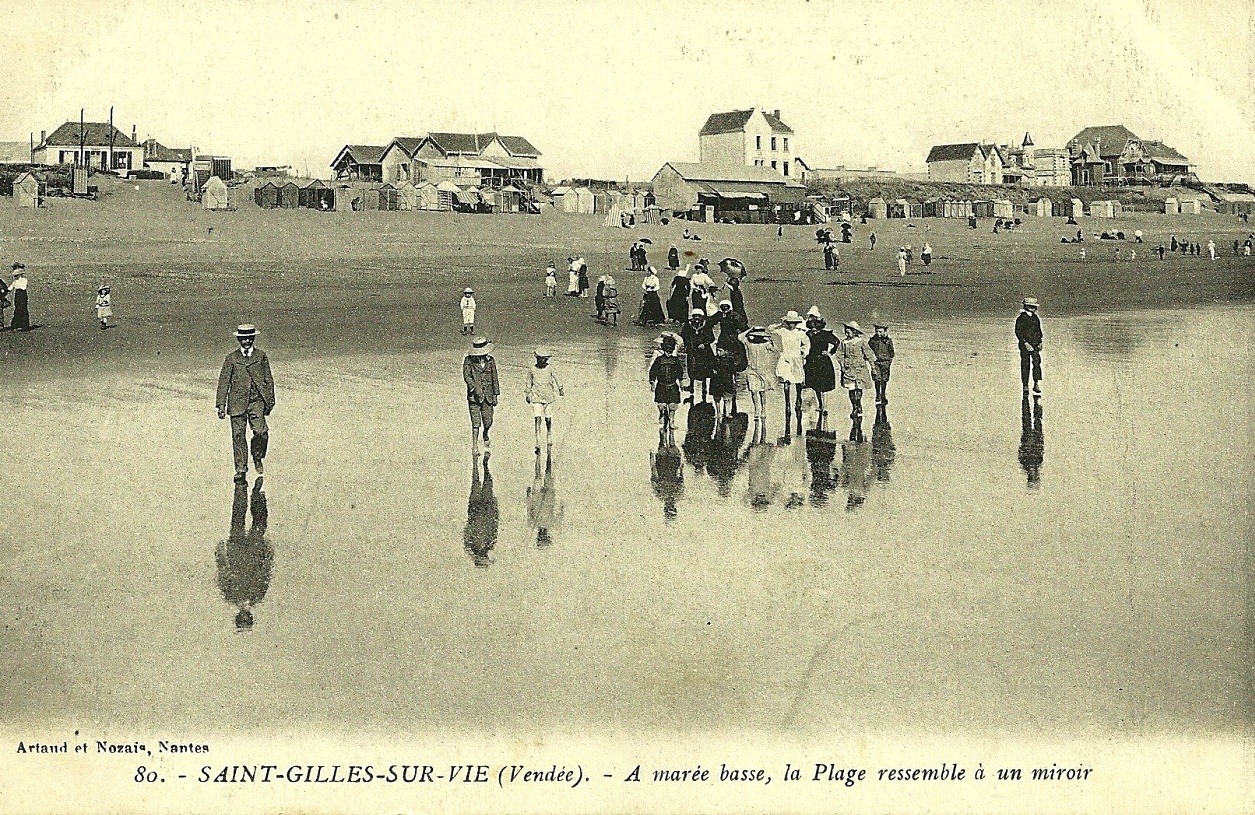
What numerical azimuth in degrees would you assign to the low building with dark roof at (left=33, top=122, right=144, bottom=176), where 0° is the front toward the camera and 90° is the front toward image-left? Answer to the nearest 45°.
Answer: approximately 0°

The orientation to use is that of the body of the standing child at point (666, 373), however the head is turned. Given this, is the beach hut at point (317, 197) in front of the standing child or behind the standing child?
behind

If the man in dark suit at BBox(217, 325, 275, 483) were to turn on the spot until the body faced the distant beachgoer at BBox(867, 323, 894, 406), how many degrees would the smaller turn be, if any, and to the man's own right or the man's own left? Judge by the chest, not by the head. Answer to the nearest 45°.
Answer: approximately 90° to the man's own left

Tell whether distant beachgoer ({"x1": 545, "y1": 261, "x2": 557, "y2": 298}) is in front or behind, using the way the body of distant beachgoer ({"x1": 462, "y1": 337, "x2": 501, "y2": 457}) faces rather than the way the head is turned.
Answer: behind

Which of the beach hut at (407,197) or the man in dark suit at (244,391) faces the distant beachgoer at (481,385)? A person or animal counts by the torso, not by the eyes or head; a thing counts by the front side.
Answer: the beach hut

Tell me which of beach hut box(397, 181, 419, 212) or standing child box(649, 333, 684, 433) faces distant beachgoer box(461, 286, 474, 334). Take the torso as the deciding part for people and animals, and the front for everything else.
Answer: the beach hut

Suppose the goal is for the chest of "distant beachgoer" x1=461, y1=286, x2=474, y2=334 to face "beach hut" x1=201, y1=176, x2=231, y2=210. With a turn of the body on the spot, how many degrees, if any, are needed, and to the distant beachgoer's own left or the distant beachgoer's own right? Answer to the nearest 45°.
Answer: approximately 135° to the distant beachgoer's own right
